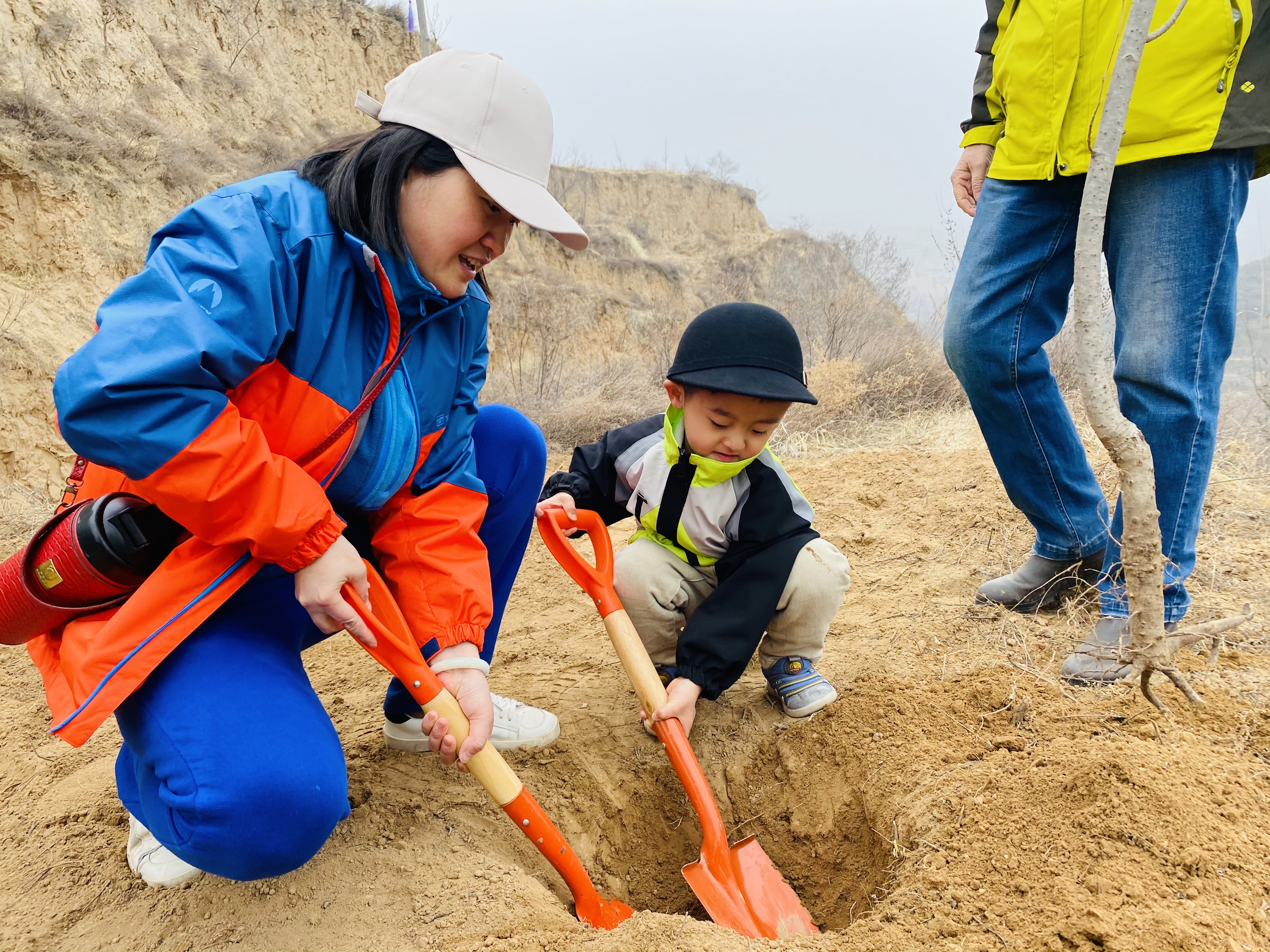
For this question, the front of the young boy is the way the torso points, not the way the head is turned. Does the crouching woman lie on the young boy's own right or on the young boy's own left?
on the young boy's own right

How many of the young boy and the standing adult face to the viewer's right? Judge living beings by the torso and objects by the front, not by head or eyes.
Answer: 0

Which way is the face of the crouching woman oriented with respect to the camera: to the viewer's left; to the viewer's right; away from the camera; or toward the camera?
to the viewer's right

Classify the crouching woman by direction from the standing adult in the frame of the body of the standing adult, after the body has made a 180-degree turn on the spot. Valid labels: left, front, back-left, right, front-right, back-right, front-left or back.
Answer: back

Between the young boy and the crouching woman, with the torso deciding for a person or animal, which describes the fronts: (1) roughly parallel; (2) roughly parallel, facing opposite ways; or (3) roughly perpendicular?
roughly perpendicular

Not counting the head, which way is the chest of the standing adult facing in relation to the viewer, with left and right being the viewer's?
facing the viewer and to the left of the viewer

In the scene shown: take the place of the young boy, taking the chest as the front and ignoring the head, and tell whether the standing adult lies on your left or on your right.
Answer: on your left

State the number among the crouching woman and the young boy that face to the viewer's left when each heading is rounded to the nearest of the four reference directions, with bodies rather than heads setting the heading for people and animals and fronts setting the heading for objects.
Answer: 0

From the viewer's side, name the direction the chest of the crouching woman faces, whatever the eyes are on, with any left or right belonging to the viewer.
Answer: facing the viewer and to the right of the viewer

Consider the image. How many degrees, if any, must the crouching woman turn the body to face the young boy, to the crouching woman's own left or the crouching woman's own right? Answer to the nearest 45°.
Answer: approximately 45° to the crouching woman's own left

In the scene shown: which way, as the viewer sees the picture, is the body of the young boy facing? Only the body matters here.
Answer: toward the camera
